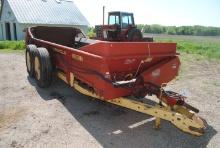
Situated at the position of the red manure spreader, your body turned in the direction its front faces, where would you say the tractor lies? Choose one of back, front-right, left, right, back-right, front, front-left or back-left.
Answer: back-left

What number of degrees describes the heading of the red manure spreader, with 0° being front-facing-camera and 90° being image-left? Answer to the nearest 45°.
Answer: approximately 315°

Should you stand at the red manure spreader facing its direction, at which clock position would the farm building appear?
The farm building is roughly at 7 o'clock from the red manure spreader.

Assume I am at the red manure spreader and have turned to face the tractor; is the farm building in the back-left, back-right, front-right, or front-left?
front-left
